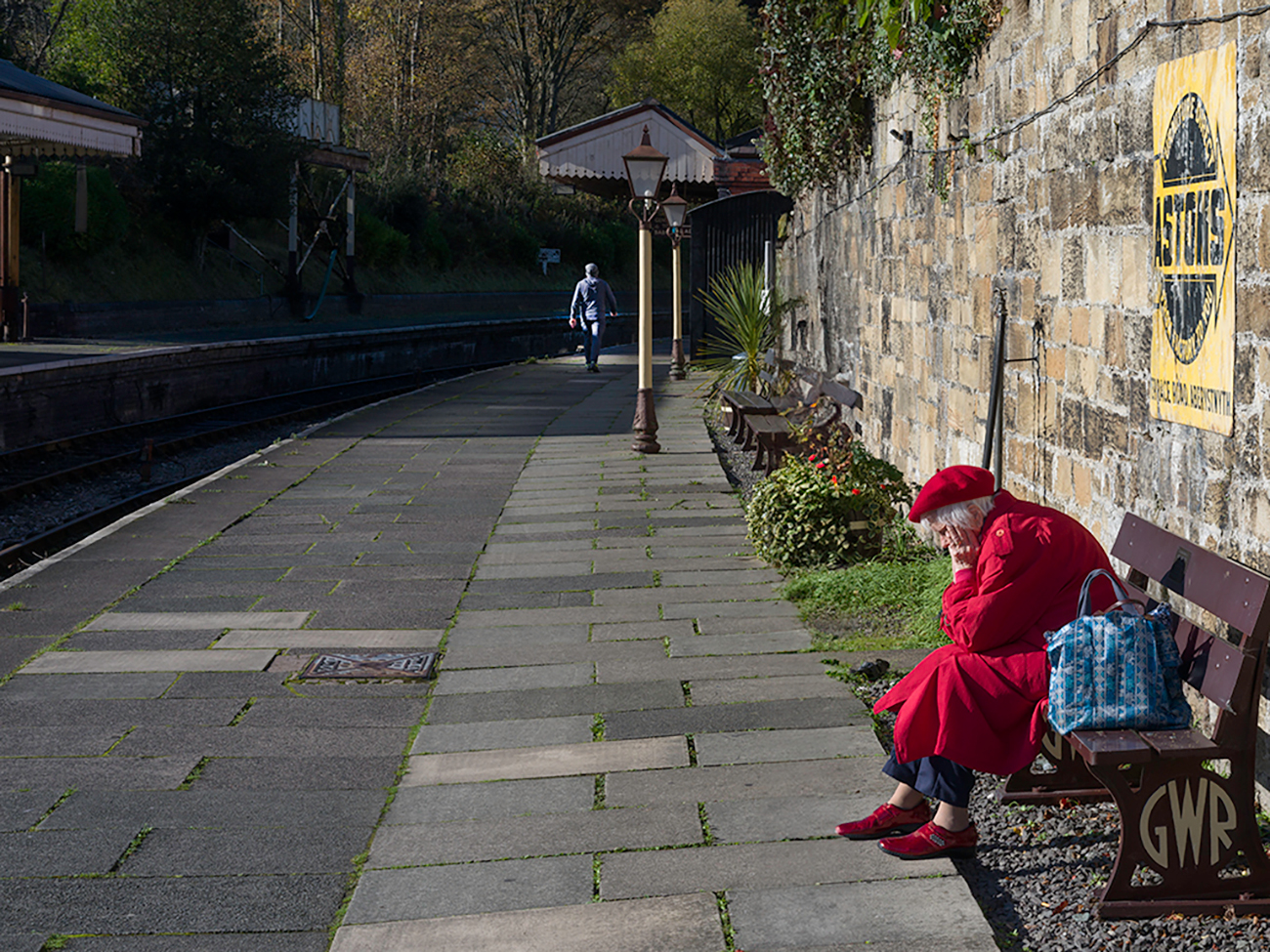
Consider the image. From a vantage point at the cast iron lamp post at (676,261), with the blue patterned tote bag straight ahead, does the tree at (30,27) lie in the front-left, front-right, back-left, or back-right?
back-right

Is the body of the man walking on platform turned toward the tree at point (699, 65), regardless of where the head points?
yes

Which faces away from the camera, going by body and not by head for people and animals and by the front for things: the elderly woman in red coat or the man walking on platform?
the man walking on platform

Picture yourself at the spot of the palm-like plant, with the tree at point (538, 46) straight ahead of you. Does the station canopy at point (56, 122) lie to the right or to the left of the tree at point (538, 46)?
left

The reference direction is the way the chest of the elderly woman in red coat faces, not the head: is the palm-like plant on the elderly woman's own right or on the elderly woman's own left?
on the elderly woman's own right

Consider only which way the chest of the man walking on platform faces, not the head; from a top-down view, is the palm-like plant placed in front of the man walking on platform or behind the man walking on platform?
behind

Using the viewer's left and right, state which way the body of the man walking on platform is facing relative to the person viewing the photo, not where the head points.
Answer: facing away from the viewer

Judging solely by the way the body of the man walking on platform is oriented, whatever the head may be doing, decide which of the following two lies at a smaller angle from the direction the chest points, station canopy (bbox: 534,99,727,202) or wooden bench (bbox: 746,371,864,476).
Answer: the station canopy

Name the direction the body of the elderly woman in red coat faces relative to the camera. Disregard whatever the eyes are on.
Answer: to the viewer's left

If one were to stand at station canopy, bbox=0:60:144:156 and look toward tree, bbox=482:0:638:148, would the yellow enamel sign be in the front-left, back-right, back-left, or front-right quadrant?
back-right

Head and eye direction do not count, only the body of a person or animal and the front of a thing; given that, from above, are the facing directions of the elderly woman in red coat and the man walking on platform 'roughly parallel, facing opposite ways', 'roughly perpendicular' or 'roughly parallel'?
roughly perpendicular

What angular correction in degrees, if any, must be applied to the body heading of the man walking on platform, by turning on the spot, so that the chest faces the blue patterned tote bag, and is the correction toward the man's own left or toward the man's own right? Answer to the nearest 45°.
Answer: approximately 180°

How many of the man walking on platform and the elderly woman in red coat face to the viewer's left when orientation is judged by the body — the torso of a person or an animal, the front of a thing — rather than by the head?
1
